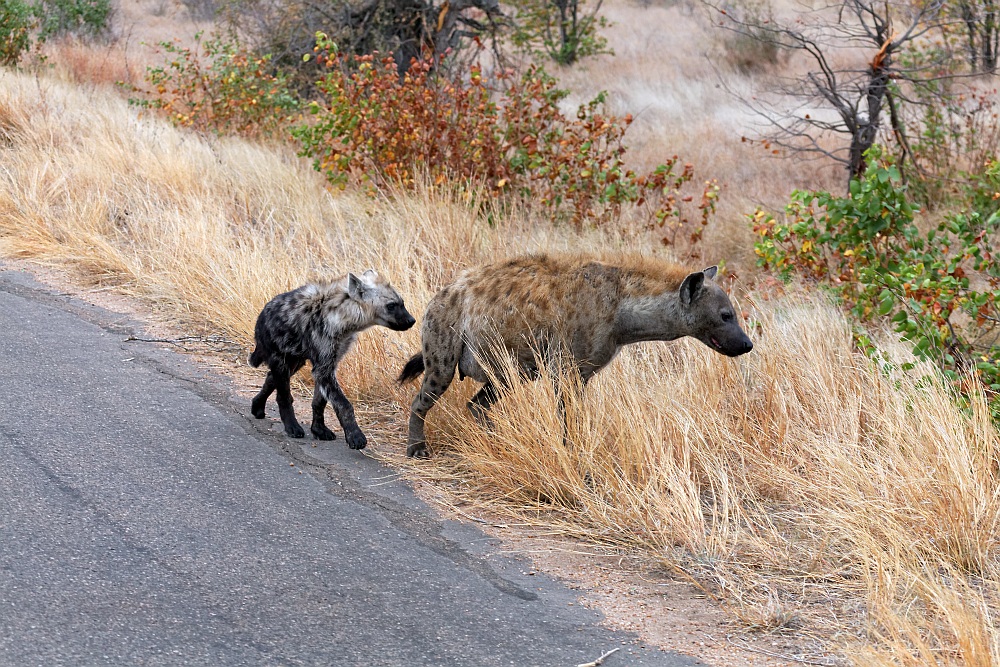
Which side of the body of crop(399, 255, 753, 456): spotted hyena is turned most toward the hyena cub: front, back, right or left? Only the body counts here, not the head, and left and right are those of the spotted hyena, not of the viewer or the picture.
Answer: back

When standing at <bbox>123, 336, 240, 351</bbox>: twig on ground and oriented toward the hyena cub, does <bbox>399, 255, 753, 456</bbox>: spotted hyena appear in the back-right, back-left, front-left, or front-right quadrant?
front-left

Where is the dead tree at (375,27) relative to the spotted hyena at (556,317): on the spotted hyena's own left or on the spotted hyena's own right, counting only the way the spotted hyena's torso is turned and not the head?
on the spotted hyena's own left

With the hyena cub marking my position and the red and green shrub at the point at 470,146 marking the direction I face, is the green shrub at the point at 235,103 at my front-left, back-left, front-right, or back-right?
front-left

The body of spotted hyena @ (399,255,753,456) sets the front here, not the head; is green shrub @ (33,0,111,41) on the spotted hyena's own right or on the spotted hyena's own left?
on the spotted hyena's own left

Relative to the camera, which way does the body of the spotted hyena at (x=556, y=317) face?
to the viewer's right

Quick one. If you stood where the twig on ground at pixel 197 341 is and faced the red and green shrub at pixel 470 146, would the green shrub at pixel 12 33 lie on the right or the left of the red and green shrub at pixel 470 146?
left

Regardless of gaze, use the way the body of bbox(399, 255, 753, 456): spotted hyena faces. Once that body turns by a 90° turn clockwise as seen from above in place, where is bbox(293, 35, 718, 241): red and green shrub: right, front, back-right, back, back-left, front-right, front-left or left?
back

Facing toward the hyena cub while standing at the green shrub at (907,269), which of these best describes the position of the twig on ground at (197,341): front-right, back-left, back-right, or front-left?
front-right

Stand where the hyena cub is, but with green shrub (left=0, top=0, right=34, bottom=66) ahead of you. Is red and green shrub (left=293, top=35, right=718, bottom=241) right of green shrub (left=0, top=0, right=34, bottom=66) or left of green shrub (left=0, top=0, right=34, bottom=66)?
right

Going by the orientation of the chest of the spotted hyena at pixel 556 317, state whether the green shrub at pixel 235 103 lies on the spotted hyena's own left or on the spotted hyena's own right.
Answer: on the spotted hyena's own left

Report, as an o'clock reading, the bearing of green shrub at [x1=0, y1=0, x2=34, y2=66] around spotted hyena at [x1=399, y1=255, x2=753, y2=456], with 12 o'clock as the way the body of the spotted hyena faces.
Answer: The green shrub is roughly at 8 o'clock from the spotted hyena.
